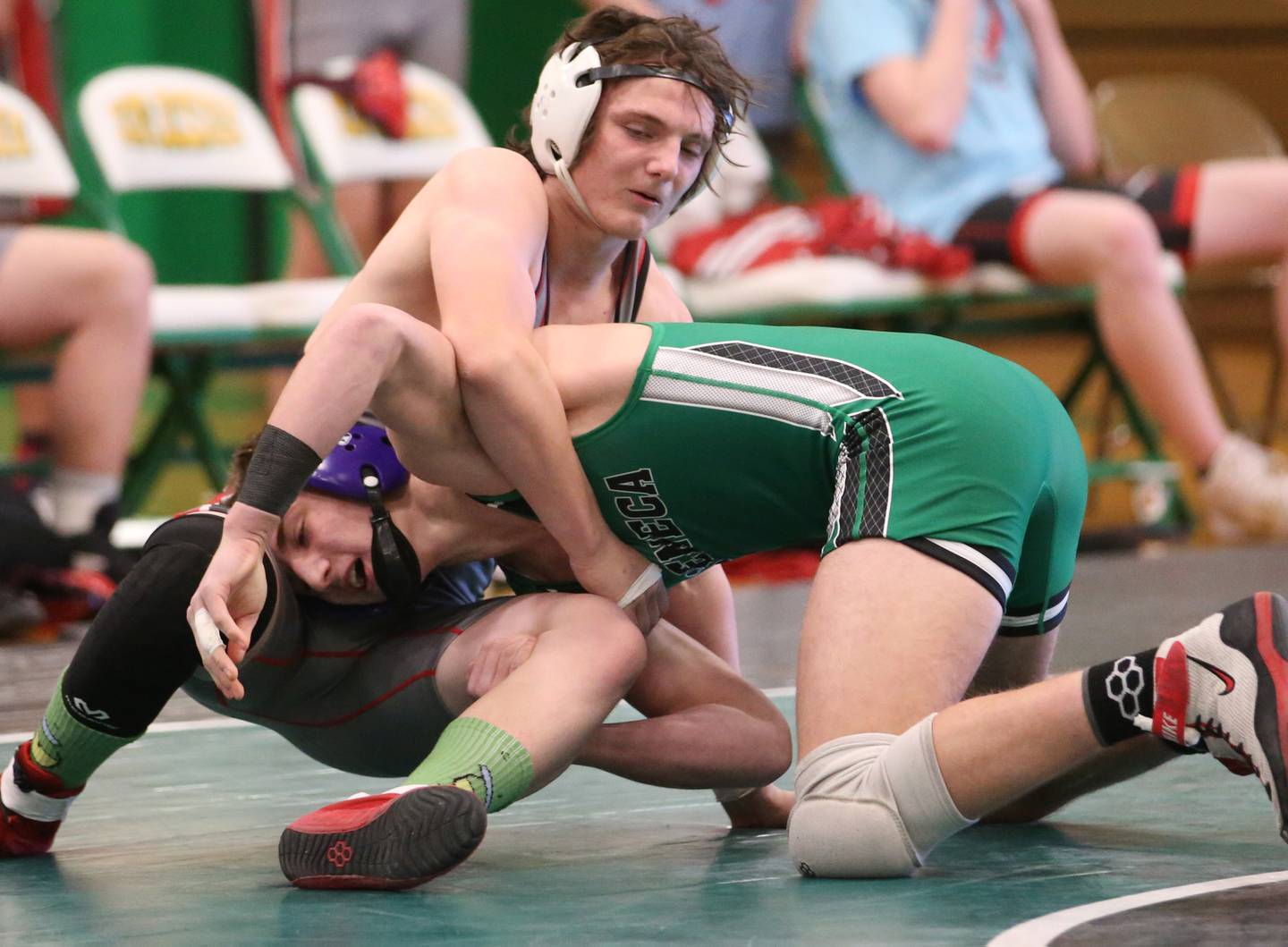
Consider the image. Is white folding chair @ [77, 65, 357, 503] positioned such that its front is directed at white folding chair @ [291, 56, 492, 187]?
no

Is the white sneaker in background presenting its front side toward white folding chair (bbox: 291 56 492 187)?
no

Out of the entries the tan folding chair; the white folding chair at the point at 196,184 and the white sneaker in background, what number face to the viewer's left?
0

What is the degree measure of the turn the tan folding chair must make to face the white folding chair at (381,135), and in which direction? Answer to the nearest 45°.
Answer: approximately 90° to its right

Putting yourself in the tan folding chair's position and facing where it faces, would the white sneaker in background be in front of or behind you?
in front

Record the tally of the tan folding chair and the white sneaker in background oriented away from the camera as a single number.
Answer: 0

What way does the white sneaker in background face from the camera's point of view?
to the viewer's right

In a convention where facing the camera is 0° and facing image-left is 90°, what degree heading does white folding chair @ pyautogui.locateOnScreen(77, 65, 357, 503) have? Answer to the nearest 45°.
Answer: approximately 315°

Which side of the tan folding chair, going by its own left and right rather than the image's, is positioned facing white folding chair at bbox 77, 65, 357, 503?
right

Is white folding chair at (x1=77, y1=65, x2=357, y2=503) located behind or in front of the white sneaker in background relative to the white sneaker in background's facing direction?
behind

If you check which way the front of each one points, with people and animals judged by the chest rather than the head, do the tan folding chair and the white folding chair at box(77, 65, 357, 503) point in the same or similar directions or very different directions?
same or similar directions

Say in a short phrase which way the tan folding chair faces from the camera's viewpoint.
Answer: facing the viewer and to the right of the viewer

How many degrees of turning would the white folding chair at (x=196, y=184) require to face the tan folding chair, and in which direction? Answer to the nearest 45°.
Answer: approximately 45° to its left

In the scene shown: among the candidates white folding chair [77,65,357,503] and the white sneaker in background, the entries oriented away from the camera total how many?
0
